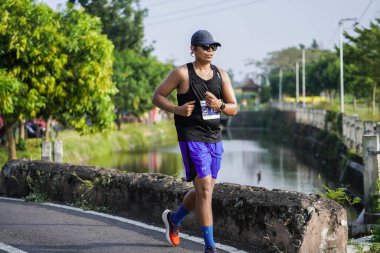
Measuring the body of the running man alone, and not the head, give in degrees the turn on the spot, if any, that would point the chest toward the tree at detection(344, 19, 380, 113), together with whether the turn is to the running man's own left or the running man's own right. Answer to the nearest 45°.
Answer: approximately 135° to the running man's own left

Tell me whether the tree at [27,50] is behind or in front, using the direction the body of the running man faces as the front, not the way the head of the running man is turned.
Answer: behind

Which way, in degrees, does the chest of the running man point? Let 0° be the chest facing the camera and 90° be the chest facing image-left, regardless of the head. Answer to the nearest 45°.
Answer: approximately 315°

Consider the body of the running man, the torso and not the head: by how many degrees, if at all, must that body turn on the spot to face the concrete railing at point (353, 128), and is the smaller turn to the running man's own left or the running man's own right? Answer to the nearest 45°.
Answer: approximately 135° to the running man's own left
